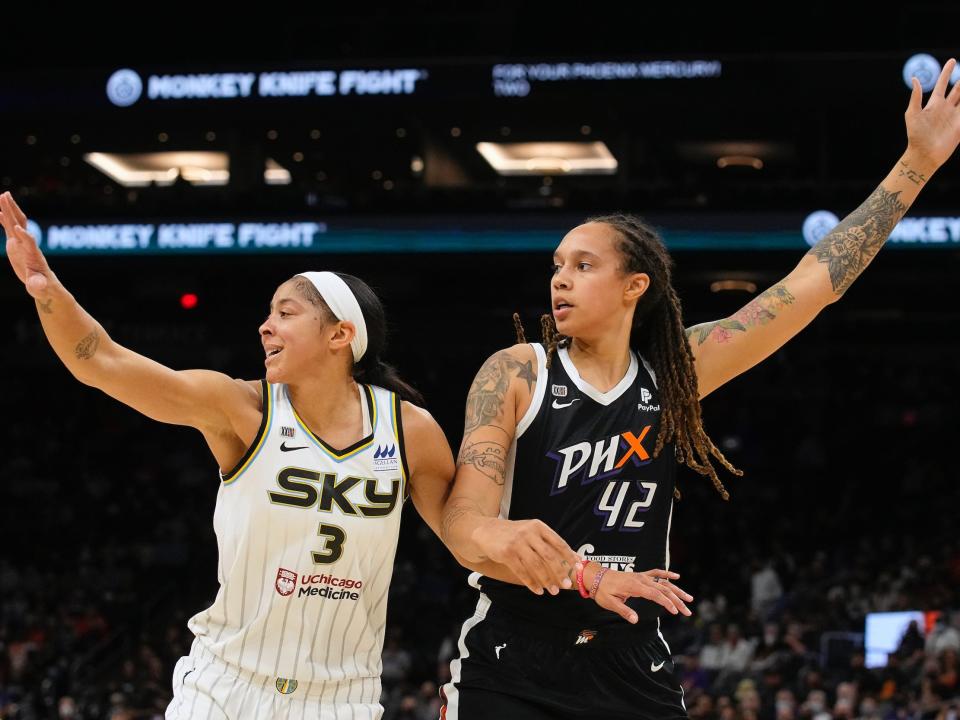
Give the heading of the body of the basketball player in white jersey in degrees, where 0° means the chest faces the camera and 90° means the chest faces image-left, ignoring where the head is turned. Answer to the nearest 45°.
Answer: approximately 0°

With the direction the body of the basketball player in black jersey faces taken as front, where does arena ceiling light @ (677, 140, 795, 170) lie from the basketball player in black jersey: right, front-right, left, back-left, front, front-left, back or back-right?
back

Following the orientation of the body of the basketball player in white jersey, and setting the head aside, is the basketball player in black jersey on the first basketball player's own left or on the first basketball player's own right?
on the first basketball player's own left

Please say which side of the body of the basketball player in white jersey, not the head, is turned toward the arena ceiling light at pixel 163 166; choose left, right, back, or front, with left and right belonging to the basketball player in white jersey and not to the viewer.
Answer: back

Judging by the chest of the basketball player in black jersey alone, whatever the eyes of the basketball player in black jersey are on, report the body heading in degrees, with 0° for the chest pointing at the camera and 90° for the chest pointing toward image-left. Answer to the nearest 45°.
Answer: approximately 0°

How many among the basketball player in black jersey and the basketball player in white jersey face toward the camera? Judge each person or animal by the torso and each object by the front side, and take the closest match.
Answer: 2

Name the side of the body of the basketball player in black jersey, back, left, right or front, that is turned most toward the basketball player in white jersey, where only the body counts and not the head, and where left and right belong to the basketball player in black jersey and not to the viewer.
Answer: right

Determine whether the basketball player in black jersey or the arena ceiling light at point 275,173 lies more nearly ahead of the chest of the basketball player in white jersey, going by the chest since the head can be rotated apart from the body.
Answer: the basketball player in black jersey

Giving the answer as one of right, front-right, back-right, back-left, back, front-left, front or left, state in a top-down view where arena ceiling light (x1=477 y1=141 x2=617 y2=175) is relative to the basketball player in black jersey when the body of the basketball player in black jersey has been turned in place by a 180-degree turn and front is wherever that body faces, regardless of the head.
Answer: front

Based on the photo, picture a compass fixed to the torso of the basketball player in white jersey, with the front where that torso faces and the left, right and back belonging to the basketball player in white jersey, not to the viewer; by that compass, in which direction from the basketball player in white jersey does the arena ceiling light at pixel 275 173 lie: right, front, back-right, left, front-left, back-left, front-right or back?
back
